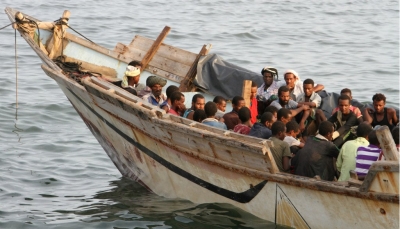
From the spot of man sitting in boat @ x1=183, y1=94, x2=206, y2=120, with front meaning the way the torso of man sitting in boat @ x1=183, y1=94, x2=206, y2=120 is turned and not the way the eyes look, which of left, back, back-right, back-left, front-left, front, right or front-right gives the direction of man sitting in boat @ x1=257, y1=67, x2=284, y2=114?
left

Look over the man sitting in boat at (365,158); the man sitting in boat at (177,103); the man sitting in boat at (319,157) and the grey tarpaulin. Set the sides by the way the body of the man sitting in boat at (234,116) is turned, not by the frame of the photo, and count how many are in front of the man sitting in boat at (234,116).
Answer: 2

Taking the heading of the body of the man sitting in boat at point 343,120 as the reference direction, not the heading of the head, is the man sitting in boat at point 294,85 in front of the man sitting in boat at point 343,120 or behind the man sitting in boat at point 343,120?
behind

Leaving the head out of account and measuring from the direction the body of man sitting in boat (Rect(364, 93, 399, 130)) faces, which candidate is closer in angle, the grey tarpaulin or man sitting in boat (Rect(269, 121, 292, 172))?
the man sitting in boat

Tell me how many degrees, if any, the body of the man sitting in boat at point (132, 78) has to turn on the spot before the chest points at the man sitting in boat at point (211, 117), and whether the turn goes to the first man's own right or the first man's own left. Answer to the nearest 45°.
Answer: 0° — they already face them

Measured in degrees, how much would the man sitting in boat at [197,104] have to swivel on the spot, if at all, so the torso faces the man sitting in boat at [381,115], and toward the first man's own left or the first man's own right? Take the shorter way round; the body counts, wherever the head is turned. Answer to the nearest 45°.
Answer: approximately 45° to the first man's own left
